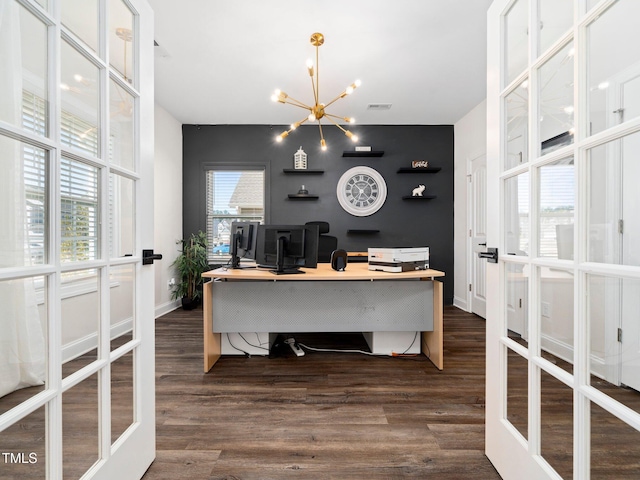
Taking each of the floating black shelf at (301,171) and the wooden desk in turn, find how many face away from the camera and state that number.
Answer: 1

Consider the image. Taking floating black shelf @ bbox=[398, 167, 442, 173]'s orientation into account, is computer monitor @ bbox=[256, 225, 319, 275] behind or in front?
in front

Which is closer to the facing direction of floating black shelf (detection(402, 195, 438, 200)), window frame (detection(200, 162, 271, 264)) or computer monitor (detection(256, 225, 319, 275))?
the computer monitor

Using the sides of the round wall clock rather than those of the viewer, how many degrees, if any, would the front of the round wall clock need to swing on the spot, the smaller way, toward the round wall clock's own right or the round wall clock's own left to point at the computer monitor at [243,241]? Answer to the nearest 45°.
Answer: approximately 45° to the round wall clock's own right

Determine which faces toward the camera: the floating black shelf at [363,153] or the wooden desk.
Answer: the floating black shelf

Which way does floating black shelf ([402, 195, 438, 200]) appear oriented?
toward the camera

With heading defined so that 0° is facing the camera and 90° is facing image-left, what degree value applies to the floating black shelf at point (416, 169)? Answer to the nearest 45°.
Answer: approximately 0°

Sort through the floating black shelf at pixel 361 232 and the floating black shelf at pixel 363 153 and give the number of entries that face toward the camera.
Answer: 2

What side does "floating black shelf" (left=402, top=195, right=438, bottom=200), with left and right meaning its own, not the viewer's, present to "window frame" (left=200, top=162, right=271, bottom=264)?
right

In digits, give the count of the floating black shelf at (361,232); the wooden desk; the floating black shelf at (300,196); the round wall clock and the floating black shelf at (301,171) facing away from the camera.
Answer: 1

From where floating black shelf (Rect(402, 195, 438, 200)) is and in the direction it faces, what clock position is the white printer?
The white printer is roughly at 12 o'clock from the floating black shelf.

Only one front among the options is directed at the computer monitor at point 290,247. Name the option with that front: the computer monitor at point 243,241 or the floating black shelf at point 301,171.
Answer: the floating black shelf

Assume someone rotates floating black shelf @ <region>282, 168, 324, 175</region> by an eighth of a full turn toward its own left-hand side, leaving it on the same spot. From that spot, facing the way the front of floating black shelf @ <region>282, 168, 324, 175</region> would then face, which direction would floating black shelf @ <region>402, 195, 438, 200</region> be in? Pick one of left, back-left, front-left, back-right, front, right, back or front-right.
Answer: front-left

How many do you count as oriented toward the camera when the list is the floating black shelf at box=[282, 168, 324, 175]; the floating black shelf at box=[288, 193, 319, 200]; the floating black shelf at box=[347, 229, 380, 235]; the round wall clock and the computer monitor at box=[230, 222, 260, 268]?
4

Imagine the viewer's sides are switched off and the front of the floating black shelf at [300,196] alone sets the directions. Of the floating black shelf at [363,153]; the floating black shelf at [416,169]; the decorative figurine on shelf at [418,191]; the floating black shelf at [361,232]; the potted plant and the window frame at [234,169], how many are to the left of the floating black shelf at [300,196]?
4

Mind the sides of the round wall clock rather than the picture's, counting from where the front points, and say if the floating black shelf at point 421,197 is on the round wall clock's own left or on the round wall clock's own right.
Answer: on the round wall clock's own left

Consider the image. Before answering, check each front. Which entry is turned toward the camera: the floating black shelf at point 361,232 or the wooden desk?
the floating black shelf

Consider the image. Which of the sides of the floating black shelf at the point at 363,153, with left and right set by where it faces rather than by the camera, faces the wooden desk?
front

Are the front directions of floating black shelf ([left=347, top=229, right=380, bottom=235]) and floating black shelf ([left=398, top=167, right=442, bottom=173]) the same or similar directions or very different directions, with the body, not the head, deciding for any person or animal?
same or similar directions

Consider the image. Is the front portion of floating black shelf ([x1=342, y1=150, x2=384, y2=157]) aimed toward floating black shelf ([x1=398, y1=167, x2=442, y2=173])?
no

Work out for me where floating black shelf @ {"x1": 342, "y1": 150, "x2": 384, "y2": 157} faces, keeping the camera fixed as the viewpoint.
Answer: facing the viewer

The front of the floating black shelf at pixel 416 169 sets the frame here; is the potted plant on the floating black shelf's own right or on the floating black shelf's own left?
on the floating black shelf's own right

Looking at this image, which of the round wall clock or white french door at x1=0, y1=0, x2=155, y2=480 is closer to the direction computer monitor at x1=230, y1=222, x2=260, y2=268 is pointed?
the round wall clock

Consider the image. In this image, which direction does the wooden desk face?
away from the camera
